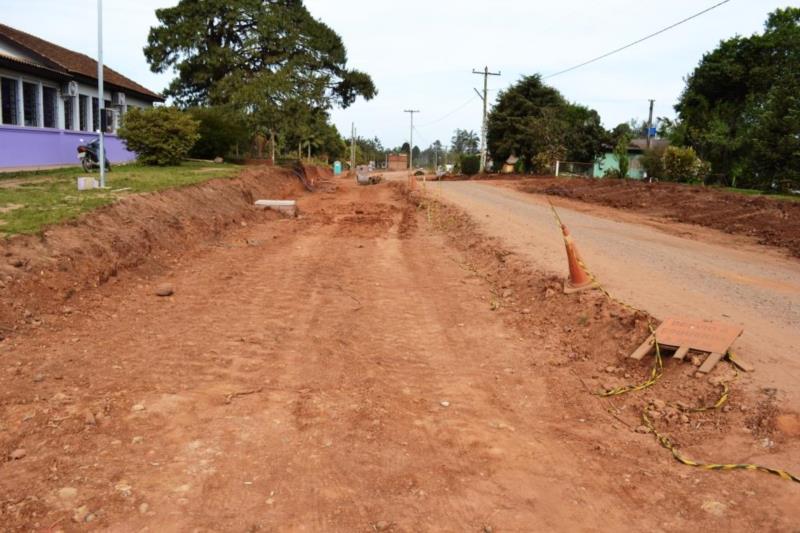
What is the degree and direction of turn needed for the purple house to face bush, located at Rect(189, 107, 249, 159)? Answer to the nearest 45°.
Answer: approximately 90° to its left

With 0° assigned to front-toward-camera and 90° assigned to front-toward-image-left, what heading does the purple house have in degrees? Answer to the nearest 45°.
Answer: approximately 315°

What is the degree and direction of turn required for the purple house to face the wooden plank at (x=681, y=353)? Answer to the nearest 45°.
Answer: approximately 45° to its right

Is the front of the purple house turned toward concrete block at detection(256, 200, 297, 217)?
yes

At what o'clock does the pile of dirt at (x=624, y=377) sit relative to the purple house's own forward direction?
The pile of dirt is roughly at 1 o'clock from the purple house.
